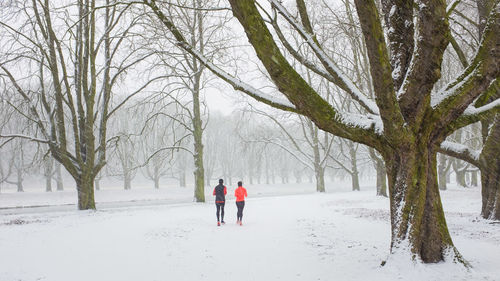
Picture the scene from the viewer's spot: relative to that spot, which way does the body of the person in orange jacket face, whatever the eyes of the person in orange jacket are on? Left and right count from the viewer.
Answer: facing away from the viewer

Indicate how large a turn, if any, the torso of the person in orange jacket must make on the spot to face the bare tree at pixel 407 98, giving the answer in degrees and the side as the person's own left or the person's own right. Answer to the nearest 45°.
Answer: approximately 180°

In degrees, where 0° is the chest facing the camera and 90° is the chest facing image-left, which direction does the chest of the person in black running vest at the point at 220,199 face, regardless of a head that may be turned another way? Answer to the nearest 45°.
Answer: approximately 180°

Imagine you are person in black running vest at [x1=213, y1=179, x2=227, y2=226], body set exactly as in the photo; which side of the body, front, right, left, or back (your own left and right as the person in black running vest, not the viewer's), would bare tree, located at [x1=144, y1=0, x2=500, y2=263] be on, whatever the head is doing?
back

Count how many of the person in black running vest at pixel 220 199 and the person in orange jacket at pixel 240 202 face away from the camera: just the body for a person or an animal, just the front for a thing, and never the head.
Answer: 2
